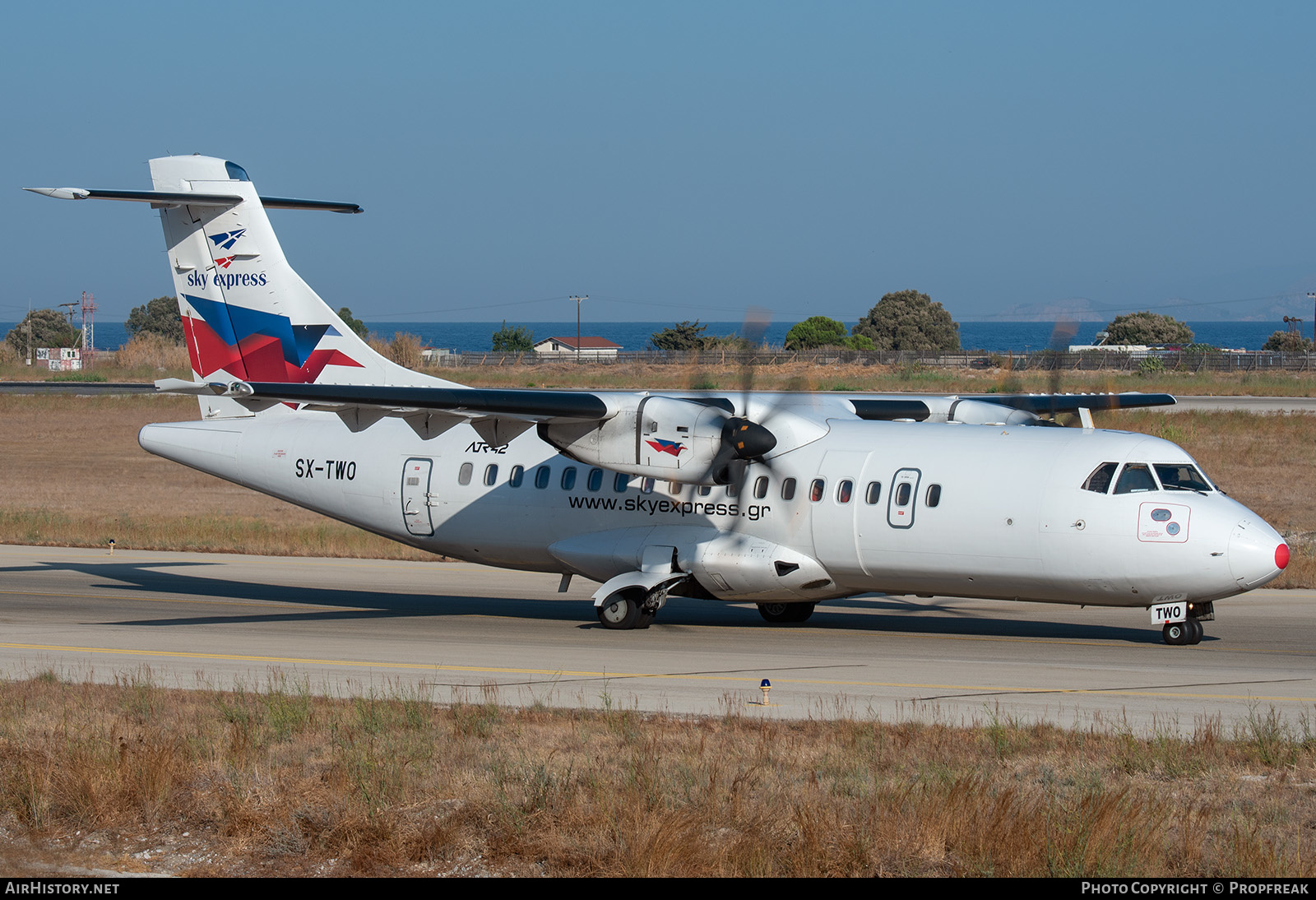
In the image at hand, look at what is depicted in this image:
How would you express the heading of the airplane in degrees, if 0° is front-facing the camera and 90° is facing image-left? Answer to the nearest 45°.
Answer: approximately 315°
